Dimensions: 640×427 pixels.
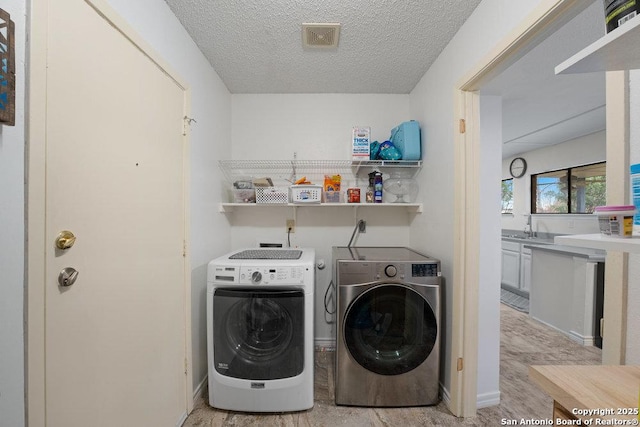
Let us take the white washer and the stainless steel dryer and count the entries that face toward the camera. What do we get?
2

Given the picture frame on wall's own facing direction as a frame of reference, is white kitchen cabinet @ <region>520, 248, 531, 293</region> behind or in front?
in front

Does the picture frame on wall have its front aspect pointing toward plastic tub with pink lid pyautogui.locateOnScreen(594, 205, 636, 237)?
yes

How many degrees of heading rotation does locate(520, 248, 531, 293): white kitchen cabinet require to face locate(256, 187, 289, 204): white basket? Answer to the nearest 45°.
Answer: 0° — it already faces it

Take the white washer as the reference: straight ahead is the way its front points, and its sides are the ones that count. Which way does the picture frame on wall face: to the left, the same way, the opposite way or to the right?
to the left

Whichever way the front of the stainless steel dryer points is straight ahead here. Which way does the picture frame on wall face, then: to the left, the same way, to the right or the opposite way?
to the left

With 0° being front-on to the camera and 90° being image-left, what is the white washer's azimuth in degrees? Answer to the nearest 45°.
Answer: approximately 0°
